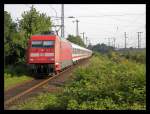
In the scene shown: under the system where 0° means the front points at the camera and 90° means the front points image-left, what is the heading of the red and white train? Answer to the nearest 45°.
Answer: approximately 45°
